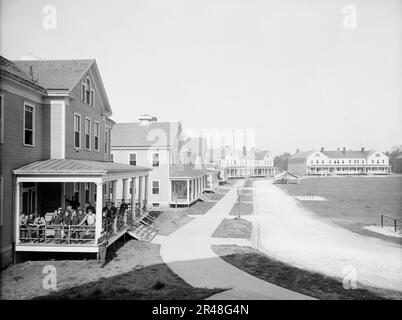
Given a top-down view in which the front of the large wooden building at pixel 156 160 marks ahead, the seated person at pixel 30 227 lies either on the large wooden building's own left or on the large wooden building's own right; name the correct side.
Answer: on the large wooden building's own right

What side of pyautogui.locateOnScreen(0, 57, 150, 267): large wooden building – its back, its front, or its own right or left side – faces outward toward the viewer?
right

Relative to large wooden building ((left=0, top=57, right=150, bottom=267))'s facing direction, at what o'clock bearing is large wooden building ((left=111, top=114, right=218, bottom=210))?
large wooden building ((left=111, top=114, right=218, bottom=210)) is roughly at 10 o'clock from large wooden building ((left=0, top=57, right=150, bottom=267)).

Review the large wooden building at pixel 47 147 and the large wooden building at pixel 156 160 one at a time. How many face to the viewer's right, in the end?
2

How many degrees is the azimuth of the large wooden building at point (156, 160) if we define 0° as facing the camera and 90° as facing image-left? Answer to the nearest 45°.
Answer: approximately 270°
